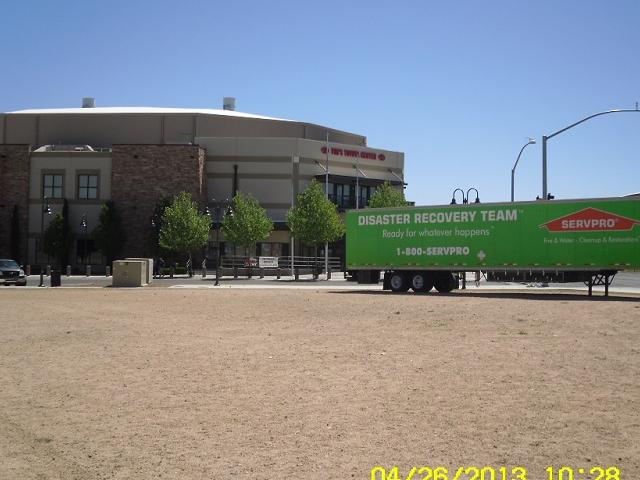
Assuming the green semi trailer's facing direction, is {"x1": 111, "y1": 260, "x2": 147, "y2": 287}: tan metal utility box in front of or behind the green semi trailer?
behind

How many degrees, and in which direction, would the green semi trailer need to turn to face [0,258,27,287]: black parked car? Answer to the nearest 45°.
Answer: approximately 180°

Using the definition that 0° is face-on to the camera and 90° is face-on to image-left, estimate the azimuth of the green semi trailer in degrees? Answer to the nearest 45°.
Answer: approximately 270°
